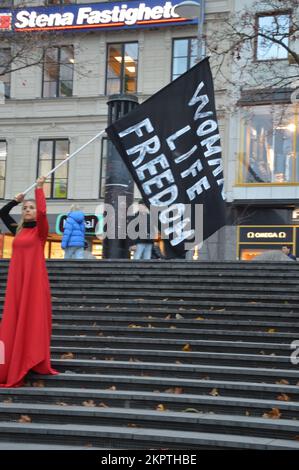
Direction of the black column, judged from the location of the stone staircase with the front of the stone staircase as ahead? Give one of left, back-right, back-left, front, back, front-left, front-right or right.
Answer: back

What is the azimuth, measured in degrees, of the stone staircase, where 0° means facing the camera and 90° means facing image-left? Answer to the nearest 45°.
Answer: approximately 0°

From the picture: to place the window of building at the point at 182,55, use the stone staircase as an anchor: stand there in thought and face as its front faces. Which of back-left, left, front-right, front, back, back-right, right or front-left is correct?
back

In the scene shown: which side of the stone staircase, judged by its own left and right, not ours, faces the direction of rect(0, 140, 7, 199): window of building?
back
